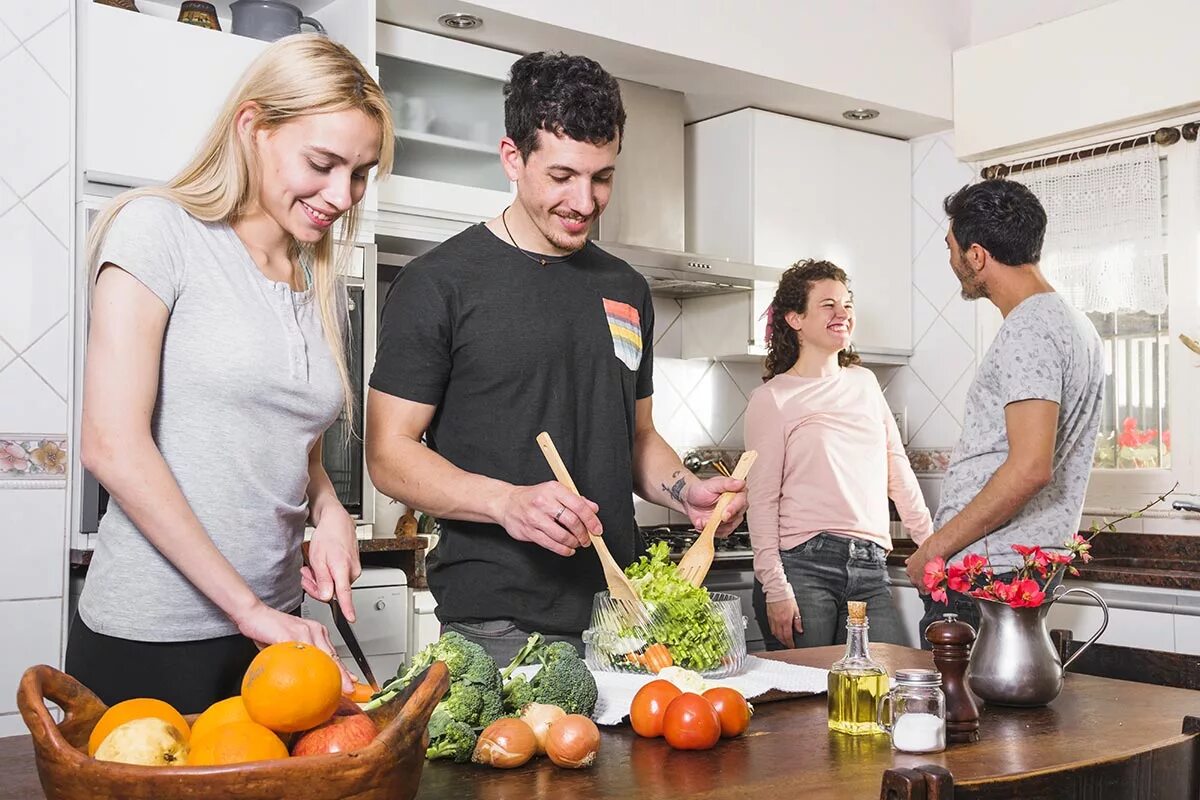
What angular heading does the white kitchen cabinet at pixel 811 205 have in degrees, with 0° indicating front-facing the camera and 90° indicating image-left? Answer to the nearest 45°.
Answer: approximately 315°

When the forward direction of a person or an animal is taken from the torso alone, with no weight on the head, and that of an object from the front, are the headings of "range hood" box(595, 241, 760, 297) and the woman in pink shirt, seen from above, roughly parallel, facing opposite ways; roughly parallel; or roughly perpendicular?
roughly parallel

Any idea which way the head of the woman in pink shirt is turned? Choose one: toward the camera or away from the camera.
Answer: toward the camera

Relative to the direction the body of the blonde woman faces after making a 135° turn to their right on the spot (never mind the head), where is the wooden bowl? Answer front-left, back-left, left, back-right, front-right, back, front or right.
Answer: left

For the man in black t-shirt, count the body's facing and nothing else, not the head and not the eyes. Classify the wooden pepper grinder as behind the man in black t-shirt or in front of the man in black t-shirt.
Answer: in front

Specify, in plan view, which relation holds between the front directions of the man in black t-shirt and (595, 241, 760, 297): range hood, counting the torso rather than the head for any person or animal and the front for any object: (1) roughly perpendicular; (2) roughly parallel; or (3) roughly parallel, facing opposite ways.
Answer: roughly parallel

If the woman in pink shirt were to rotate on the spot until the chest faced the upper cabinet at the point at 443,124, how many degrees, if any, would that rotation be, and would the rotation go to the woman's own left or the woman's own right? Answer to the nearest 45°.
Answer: approximately 135° to the woman's own right

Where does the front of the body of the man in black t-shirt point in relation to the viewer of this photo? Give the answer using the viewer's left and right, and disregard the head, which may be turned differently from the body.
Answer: facing the viewer and to the right of the viewer

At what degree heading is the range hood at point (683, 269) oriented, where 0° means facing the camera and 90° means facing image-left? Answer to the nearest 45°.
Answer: approximately 315°

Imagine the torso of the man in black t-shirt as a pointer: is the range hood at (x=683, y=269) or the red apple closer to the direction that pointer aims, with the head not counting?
the red apple

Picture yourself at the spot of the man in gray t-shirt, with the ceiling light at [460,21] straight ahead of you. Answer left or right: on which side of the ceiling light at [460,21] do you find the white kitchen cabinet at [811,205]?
right

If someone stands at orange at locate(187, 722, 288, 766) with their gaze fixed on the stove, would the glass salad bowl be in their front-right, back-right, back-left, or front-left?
front-right

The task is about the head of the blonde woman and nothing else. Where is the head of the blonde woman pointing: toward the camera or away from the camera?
toward the camera

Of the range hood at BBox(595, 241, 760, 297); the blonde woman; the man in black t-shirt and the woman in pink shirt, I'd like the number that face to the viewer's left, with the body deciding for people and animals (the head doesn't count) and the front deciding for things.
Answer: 0

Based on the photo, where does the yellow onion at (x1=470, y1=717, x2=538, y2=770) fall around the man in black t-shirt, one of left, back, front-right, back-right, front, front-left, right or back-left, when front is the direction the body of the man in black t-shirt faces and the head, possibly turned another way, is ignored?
front-right

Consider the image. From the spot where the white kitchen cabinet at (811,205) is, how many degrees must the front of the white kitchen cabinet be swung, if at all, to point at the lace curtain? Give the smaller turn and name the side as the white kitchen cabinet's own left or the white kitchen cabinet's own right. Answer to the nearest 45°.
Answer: approximately 45° to the white kitchen cabinet's own left
